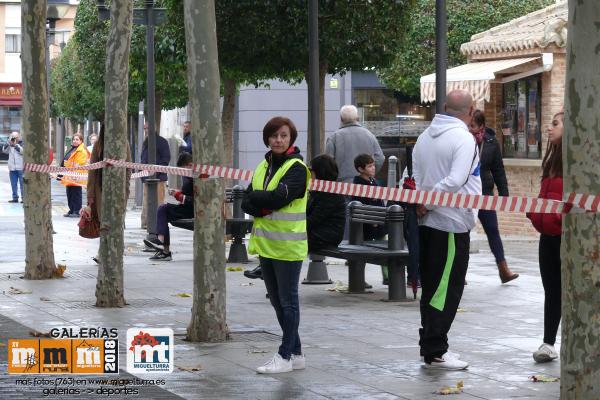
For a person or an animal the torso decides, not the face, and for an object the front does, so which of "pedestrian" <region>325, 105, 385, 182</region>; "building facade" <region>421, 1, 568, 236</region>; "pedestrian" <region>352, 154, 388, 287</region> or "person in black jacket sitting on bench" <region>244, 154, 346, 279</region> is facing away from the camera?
"pedestrian" <region>325, 105, 385, 182</region>

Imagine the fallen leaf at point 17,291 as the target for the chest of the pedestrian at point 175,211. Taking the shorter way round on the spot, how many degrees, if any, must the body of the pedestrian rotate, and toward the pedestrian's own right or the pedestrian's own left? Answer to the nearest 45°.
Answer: approximately 45° to the pedestrian's own left

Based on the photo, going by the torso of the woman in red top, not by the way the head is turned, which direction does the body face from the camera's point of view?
to the viewer's left

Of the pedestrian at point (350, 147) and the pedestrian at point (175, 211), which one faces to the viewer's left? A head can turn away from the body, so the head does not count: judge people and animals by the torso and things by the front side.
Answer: the pedestrian at point (175, 211)

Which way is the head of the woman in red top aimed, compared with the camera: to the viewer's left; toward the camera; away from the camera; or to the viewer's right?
to the viewer's left

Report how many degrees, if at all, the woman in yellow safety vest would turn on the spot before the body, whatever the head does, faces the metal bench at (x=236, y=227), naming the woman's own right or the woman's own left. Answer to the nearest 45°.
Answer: approximately 135° to the woman's own right

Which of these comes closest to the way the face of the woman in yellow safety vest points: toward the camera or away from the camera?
toward the camera

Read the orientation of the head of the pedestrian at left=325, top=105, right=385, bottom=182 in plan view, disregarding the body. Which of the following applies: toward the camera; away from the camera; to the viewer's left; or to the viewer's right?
away from the camera

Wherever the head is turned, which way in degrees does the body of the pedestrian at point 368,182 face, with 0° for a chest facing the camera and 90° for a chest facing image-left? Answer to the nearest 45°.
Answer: approximately 315°

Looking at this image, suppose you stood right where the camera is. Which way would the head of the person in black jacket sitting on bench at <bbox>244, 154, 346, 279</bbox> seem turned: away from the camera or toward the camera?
away from the camera

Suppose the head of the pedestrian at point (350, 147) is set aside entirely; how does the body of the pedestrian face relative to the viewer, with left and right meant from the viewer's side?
facing away from the viewer
